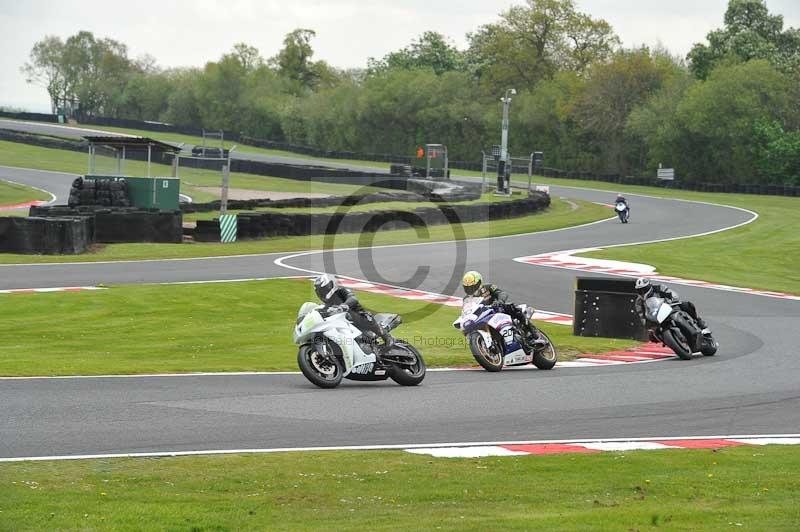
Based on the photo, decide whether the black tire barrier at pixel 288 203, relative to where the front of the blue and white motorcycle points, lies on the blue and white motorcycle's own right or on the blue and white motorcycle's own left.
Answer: on the blue and white motorcycle's own right

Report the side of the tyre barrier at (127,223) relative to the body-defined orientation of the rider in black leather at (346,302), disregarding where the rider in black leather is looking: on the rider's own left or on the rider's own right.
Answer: on the rider's own right

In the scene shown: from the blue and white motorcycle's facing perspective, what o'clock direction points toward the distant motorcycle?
The distant motorcycle is roughly at 5 o'clock from the blue and white motorcycle.

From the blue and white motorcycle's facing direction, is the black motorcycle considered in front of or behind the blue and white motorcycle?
behind

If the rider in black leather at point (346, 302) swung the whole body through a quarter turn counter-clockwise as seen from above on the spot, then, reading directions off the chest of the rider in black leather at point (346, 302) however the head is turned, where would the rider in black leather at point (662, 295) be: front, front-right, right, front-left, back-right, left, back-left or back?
back-left

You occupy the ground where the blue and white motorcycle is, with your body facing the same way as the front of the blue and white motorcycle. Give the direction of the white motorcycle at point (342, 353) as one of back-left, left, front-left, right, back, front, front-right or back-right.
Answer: front

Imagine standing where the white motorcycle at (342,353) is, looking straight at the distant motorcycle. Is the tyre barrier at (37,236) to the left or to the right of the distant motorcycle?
left

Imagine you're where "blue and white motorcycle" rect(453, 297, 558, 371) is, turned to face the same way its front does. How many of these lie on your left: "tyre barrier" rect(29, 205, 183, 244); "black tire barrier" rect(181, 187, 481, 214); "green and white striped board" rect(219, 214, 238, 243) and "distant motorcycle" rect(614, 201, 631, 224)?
0

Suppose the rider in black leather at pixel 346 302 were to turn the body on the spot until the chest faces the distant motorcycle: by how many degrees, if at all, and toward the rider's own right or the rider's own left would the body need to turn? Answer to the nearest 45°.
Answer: approximately 90° to the rider's own right

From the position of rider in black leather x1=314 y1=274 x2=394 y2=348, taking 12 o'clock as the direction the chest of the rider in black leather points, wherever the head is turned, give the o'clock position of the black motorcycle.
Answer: The black motorcycle is roughly at 5 o'clock from the rider in black leather.

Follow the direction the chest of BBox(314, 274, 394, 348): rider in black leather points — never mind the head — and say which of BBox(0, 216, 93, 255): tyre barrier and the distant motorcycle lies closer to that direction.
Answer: the tyre barrier

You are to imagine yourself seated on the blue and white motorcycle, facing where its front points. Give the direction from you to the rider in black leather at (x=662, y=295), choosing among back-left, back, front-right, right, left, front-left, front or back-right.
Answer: back

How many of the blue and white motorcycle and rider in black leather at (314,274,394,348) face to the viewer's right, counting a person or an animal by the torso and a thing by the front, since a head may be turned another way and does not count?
0

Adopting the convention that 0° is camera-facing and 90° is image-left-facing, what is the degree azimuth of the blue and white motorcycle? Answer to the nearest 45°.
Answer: approximately 45°

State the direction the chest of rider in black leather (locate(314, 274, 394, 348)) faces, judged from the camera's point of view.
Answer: to the viewer's left

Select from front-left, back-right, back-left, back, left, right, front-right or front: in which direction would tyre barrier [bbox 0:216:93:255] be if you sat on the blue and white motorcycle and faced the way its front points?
right
